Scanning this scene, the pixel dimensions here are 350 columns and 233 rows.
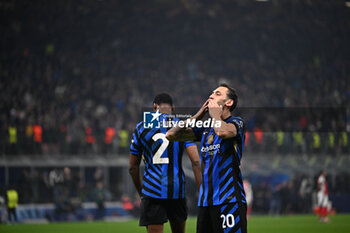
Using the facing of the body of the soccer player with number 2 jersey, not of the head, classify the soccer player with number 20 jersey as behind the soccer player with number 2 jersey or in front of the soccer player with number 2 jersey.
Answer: behind

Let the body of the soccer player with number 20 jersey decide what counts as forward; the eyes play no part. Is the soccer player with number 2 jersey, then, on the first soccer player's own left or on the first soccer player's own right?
on the first soccer player's own right

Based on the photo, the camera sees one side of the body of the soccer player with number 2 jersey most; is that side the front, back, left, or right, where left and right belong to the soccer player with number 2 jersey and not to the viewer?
back

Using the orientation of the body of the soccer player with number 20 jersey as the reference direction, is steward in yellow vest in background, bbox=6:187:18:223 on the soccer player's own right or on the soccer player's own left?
on the soccer player's own right

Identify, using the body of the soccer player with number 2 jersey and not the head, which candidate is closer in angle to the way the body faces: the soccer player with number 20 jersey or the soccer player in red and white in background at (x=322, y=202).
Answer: the soccer player in red and white in background

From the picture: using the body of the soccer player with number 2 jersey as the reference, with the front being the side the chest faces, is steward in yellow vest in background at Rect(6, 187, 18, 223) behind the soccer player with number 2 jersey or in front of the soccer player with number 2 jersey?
in front

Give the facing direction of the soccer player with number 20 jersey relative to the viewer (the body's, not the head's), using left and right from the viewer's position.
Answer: facing the viewer and to the left of the viewer

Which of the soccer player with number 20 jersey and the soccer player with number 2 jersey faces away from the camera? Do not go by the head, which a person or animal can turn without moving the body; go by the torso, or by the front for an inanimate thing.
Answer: the soccer player with number 2 jersey

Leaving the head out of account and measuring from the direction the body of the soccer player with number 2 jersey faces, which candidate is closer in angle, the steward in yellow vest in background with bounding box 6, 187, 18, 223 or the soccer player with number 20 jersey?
the steward in yellow vest in background

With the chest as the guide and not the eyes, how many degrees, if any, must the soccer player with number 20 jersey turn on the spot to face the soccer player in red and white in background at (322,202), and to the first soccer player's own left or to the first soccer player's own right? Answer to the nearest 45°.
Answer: approximately 135° to the first soccer player's own right
